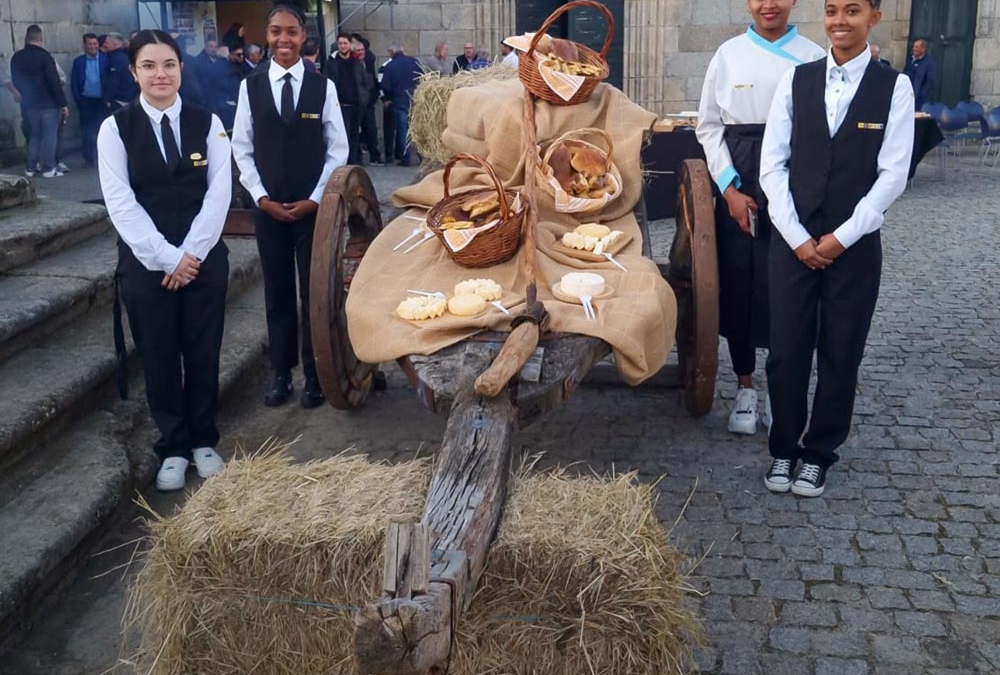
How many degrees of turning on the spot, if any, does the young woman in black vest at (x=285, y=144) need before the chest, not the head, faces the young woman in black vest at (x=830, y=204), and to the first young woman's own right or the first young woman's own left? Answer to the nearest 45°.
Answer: approximately 45° to the first young woman's own left

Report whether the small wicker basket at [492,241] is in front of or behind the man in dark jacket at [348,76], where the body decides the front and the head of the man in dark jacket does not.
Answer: in front

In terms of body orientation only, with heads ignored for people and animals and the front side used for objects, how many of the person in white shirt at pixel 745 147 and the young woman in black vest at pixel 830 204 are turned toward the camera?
2

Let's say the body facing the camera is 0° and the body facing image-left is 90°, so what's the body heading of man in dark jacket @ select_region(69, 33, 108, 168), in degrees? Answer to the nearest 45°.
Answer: approximately 0°

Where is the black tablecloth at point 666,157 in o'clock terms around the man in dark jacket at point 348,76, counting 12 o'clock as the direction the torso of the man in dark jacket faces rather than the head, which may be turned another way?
The black tablecloth is roughly at 11 o'clock from the man in dark jacket.
